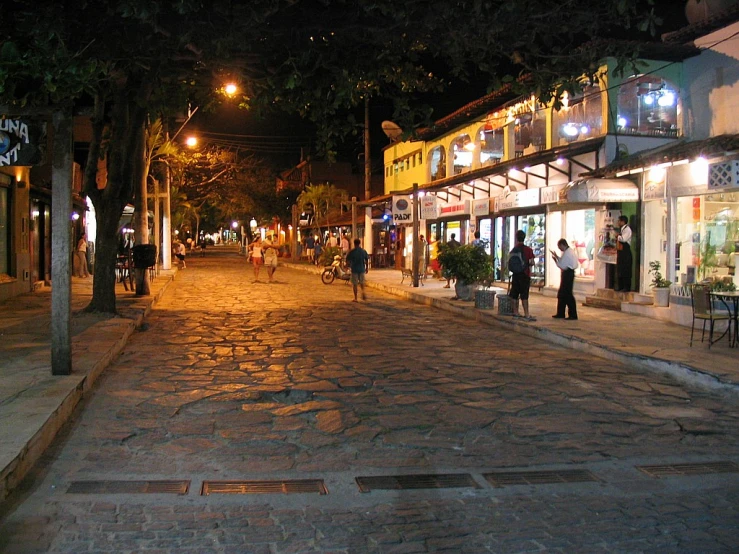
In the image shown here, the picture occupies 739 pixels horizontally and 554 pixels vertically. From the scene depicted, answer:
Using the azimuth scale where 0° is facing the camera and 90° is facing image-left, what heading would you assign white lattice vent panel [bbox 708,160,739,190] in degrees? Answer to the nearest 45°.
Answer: approximately 45°

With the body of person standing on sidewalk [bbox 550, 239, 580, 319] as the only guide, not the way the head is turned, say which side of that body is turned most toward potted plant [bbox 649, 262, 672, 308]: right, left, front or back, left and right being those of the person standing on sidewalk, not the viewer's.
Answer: back

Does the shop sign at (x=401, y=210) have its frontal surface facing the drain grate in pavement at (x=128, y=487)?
yes

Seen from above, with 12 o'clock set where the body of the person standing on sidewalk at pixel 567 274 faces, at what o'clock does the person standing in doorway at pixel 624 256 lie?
the person standing in doorway at pixel 624 256 is roughly at 4 o'clock from the person standing on sidewalk at pixel 567 274.

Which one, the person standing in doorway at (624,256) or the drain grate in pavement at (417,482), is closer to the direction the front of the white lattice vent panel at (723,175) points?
the drain grate in pavement

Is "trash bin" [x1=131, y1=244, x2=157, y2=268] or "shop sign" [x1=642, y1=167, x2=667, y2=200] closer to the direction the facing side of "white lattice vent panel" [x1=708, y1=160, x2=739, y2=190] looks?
the trash bin

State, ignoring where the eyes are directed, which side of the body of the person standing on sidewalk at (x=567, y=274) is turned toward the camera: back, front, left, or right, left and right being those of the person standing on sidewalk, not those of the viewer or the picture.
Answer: left

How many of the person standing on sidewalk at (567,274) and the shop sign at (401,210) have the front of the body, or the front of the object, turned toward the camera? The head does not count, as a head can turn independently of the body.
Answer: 1

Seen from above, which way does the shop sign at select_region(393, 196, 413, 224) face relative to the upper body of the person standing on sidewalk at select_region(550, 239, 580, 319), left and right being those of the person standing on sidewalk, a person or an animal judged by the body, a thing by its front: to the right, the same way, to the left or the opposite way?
to the left

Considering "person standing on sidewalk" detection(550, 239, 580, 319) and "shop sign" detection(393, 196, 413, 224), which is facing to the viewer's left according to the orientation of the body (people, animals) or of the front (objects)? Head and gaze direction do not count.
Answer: the person standing on sidewalk

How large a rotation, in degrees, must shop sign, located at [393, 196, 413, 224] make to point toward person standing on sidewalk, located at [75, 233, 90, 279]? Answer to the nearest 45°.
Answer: approximately 90° to its right

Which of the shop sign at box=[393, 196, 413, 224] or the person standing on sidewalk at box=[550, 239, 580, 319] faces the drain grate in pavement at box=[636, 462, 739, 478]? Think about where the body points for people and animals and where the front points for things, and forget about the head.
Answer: the shop sign
